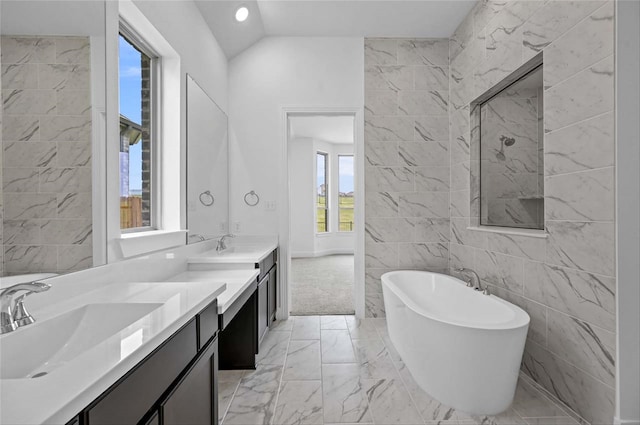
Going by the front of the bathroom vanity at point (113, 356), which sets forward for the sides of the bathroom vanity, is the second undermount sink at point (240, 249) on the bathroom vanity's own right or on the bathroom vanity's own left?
on the bathroom vanity's own left

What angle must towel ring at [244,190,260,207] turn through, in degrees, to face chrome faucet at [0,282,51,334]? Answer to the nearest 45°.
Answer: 0° — it already faces it

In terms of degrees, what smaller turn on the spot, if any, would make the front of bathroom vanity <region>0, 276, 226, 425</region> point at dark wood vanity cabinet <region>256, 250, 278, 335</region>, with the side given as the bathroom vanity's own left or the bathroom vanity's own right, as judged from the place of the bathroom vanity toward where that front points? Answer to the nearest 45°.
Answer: approximately 90° to the bathroom vanity's own left

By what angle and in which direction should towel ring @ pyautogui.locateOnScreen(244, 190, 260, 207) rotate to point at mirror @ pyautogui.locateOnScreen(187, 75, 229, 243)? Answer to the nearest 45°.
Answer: approximately 45° to its right

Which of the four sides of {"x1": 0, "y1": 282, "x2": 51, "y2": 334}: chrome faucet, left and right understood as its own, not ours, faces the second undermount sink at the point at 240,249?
left

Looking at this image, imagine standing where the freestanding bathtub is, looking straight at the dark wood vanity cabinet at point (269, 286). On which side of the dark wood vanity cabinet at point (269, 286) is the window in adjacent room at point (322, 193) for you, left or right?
right

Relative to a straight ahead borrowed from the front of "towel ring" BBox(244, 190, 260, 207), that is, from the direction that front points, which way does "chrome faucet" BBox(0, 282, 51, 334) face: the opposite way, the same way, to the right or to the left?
to the left

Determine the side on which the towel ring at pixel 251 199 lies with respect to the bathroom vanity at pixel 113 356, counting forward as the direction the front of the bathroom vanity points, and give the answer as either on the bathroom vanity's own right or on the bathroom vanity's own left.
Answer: on the bathroom vanity's own left
